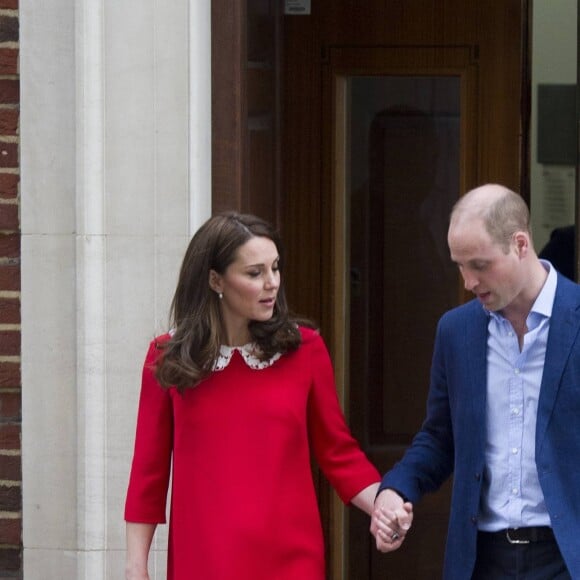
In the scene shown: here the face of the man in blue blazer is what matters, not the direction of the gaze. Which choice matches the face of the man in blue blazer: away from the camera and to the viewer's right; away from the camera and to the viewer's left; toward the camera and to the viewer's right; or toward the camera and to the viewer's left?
toward the camera and to the viewer's left

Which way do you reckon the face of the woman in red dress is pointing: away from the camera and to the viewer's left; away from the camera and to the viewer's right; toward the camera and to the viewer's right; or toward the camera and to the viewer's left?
toward the camera and to the viewer's right

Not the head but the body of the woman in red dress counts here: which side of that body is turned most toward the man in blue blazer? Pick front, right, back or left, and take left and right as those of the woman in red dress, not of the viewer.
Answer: left

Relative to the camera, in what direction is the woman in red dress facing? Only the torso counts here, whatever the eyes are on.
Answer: toward the camera

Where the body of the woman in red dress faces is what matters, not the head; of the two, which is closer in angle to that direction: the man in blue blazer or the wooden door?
the man in blue blazer

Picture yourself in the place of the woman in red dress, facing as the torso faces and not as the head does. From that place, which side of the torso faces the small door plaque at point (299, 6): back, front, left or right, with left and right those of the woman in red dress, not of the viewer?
back

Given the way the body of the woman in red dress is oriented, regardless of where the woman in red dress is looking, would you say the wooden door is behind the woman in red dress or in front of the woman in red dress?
behind

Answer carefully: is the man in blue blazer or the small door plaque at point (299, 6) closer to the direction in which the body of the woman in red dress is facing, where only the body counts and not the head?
the man in blue blazer
